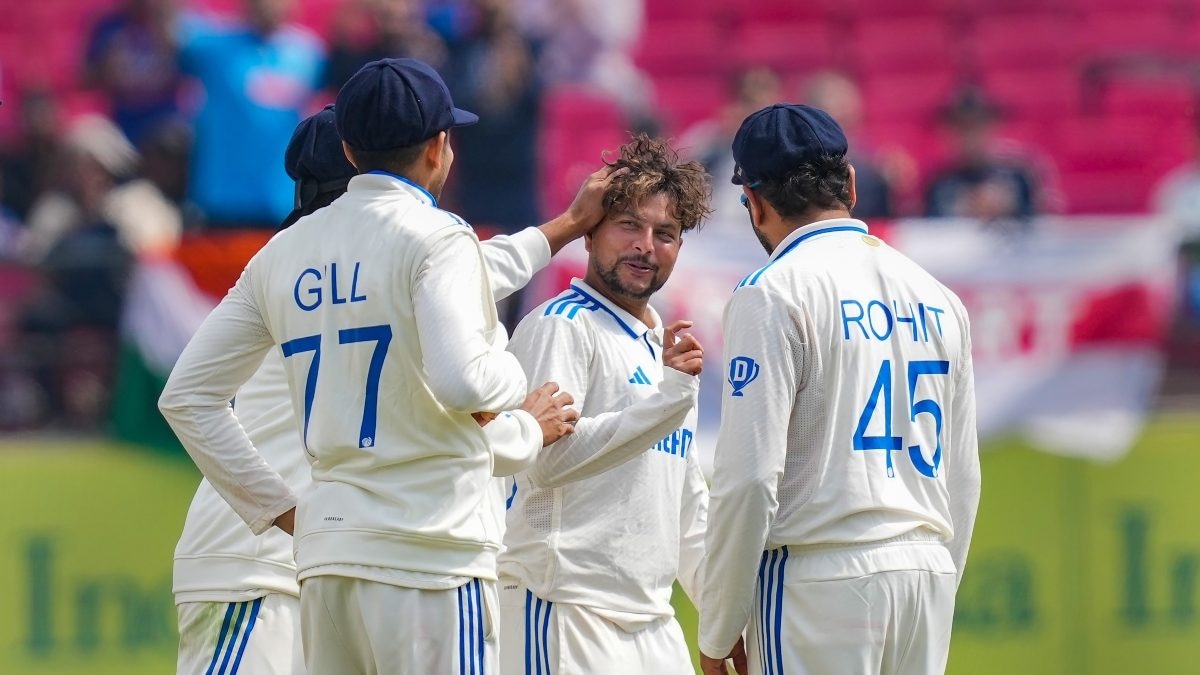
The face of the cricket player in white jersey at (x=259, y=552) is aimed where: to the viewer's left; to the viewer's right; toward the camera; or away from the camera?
away from the camera

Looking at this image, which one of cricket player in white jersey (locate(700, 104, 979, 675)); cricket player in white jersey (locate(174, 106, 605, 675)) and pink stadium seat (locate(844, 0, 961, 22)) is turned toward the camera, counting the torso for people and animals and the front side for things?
the pink stadium seat

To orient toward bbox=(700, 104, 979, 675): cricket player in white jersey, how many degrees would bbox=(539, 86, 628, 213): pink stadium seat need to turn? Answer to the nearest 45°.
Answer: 0° — it already faces them

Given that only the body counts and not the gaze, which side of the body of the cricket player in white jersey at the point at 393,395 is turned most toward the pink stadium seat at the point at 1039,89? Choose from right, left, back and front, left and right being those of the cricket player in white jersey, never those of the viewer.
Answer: front

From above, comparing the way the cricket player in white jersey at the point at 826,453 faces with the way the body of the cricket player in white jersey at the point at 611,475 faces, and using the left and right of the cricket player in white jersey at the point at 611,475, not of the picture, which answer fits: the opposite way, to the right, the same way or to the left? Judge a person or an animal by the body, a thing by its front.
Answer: the opposite way

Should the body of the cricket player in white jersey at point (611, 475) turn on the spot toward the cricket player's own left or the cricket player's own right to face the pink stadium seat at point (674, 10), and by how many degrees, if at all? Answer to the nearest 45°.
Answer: approximately 135° to the cricket player's own left

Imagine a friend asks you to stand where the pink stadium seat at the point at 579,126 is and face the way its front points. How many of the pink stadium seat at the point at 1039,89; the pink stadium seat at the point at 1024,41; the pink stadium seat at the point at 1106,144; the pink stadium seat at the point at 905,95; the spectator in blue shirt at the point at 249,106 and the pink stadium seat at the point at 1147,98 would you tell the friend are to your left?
5

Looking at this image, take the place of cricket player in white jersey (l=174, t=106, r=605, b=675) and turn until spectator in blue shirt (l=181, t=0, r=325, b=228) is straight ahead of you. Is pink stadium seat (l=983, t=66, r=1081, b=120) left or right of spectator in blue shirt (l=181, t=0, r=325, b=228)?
right

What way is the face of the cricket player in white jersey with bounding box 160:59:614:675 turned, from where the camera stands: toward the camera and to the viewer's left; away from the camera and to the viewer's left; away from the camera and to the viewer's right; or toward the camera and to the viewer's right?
away from the camera and to the viewer's right

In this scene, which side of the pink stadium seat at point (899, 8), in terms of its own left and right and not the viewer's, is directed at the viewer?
front

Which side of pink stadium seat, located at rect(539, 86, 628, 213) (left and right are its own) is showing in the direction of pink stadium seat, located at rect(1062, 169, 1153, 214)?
left

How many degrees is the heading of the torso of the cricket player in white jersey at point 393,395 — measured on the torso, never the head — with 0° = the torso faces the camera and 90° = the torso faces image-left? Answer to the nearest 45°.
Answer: approximately 225°
